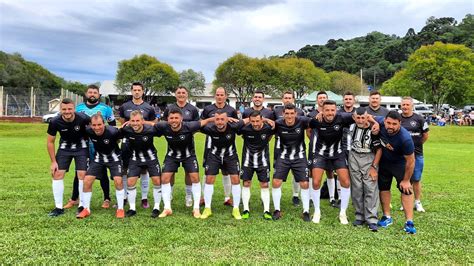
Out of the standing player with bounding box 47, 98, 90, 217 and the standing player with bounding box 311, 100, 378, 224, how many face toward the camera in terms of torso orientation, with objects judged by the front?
2

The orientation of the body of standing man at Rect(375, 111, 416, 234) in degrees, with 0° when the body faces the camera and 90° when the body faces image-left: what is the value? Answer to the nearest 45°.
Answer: approximately 0°

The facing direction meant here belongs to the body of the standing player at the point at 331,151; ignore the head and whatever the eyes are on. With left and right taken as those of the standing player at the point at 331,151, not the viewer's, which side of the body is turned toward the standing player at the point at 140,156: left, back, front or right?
right

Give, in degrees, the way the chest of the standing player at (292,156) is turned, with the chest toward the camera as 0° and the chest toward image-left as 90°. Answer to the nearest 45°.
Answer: approximately 0°

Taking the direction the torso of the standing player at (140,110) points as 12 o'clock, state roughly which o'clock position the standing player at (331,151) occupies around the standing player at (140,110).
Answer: the standing player at (331,151) is roughly at 10 o'clock from the standing player at (140,110).
